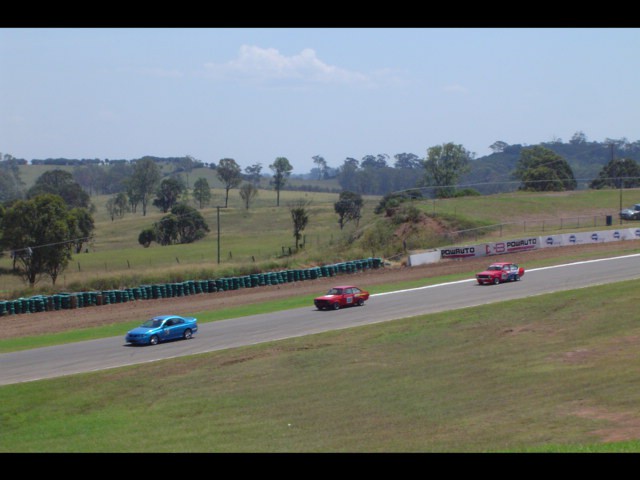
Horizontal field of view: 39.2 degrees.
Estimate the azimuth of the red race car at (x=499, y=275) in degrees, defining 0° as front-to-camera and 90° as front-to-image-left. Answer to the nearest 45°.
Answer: approximately 45°

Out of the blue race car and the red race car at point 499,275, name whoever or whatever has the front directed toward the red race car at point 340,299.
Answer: the red race car at point 499,275

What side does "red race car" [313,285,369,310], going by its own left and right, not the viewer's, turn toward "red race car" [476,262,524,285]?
back

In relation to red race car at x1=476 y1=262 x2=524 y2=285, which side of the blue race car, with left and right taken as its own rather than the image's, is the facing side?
back

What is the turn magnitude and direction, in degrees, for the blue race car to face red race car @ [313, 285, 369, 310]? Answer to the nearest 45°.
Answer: approximately 180°

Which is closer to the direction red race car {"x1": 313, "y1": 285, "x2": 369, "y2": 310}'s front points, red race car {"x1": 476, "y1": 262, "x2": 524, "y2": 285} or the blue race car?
the blue race car

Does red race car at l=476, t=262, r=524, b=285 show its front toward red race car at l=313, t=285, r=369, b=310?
yes
